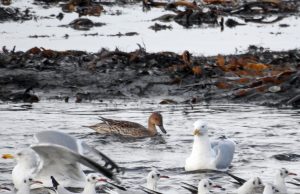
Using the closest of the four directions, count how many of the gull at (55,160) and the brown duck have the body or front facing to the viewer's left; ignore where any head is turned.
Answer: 1

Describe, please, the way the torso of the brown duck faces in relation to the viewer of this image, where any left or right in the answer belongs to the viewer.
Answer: facing to the right of the viewer

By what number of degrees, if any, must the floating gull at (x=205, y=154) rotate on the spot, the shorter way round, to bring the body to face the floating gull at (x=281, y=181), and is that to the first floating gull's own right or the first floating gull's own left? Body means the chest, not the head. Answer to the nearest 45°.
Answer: approximately 90° to the first floating gull's own left

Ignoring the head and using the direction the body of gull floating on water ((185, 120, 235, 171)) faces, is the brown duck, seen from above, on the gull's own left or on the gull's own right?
on the gull's own right

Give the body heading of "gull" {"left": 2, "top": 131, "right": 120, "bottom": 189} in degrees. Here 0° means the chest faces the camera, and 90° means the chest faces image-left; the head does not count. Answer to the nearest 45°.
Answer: approximately 90°
